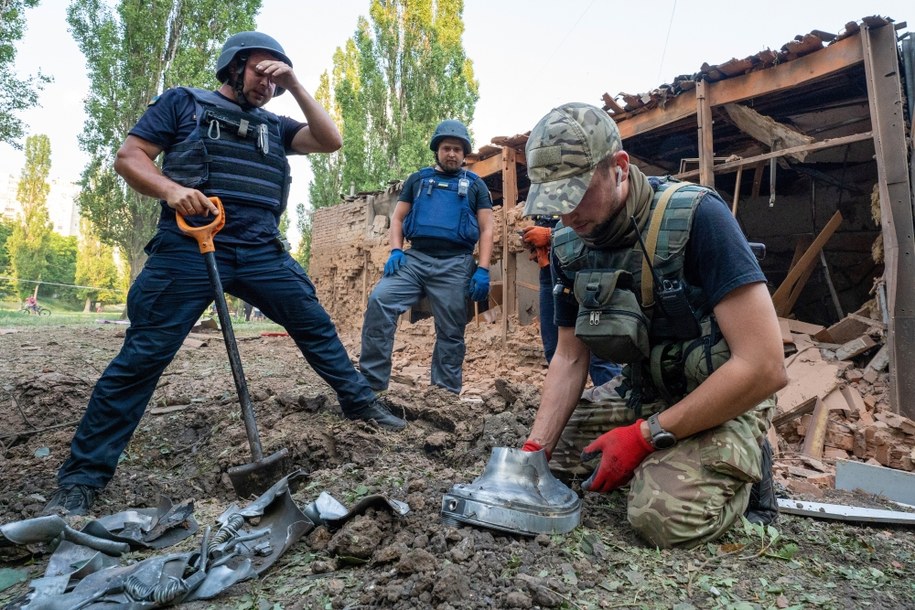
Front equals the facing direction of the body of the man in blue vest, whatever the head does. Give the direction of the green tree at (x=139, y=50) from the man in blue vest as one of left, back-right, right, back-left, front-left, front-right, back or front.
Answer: back-right

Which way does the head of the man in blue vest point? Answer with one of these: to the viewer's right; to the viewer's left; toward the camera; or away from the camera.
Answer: toward the camera

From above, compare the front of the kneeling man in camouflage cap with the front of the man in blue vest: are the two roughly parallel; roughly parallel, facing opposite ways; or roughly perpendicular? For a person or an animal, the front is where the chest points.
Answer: roughly perpendicular

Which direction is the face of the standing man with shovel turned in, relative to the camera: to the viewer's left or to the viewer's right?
to the viewer's right

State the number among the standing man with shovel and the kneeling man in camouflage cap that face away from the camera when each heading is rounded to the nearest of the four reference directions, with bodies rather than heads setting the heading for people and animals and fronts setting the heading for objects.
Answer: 0

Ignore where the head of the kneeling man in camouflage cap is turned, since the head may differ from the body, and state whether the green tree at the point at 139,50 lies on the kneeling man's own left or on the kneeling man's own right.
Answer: on the kneeling man's own right

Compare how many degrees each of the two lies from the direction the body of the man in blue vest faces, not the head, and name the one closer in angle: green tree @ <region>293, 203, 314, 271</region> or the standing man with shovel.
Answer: the standing man with shovel

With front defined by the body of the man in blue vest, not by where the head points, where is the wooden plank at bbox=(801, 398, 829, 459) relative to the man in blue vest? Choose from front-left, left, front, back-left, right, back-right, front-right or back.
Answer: left

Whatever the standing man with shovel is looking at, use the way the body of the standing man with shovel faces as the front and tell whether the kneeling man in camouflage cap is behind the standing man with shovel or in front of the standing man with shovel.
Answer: in front

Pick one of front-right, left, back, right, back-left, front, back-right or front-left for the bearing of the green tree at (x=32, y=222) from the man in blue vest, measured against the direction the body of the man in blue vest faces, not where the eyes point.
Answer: back-right

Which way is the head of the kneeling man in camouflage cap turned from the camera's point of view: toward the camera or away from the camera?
toward the camera

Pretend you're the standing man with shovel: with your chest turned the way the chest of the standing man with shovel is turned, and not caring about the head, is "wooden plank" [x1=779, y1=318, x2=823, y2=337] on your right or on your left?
on your left

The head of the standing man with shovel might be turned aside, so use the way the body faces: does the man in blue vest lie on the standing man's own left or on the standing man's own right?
on the standing man's own left

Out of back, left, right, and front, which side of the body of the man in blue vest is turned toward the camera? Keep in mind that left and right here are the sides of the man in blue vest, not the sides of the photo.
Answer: front
